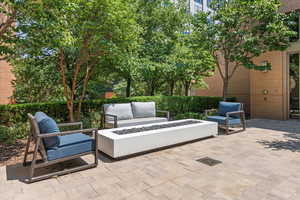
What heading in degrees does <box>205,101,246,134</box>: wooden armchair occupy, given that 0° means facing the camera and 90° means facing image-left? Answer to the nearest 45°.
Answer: approximately 45°

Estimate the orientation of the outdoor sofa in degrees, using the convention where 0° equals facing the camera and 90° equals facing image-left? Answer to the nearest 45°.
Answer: approximately 315°

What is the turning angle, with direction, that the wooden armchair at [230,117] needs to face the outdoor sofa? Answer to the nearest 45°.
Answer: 0° — it already faces it

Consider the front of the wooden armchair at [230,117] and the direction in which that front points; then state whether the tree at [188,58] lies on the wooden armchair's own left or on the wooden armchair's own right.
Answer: on the wooden armchair's own right

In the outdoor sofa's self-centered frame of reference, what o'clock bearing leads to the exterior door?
The exterior door is roughly at 10 o'clock from the outdoor sofa.

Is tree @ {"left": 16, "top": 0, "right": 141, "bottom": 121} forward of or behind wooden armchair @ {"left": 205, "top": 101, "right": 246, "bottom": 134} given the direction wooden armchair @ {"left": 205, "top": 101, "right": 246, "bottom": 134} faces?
forward

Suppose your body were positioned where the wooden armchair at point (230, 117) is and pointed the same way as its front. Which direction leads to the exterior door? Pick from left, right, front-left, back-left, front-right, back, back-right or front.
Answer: back

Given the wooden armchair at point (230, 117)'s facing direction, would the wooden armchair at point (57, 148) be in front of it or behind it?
in front

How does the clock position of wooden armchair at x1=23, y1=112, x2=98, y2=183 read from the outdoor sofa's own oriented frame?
The wooden armchair is roughly at 2 o'clock from the outdoor sofa.
